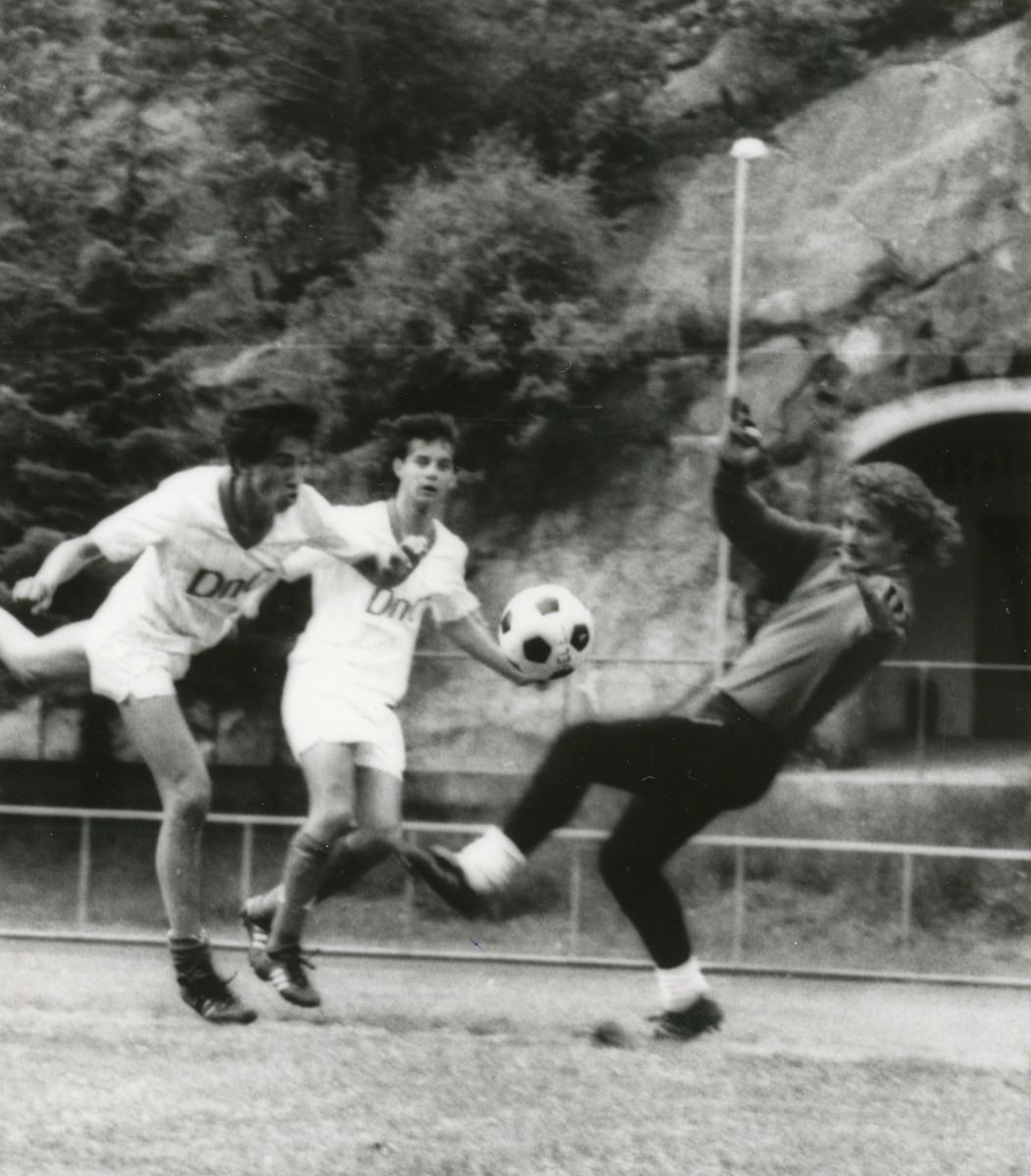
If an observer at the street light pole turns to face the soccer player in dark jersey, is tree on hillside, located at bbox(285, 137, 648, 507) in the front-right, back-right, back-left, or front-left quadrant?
back-right

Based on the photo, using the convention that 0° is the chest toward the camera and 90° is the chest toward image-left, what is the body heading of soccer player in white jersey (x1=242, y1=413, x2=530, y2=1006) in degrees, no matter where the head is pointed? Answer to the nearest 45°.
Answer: approximately 315°

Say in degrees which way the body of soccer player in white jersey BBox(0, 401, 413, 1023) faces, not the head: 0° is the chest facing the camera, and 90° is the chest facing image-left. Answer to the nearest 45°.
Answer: approximately 315°
